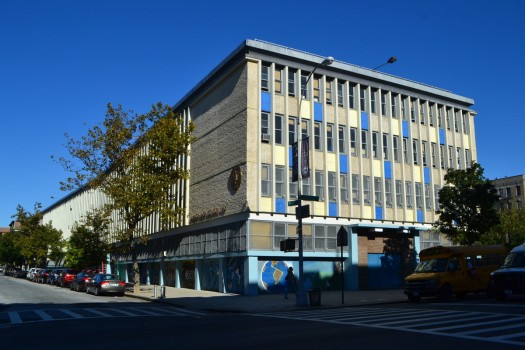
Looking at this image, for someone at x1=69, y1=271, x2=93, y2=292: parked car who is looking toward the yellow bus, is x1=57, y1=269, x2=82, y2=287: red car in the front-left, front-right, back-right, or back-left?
back-left

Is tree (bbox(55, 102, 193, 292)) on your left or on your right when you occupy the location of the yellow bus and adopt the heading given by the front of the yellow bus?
on your right

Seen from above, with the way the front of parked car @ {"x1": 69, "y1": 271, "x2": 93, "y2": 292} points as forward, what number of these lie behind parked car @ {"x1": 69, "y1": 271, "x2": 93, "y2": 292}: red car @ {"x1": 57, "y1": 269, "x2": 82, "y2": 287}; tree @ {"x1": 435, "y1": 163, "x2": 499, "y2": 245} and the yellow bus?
2

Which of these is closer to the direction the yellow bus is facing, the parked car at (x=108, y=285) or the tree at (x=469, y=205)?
the parked car

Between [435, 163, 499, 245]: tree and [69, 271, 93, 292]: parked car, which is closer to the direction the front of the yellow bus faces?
the parked car

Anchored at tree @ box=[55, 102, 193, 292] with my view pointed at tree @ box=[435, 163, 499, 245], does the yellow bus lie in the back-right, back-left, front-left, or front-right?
front-right

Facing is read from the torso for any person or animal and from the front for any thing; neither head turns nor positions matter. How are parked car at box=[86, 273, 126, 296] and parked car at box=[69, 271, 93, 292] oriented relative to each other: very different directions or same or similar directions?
same or similar directions

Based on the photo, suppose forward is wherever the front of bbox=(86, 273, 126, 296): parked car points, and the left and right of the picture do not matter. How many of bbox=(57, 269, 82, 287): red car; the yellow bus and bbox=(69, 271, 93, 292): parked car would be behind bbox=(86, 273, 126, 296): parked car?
1

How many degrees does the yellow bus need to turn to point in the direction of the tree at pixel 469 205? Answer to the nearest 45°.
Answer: approximately 135° to its right

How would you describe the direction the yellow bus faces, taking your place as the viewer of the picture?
facing the viewer and to the left of the viewer

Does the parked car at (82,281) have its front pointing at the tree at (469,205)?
no

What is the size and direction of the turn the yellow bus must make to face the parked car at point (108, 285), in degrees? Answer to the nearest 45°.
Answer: approximately 45° to its right

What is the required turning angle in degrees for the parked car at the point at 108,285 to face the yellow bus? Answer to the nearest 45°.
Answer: approximately 180°

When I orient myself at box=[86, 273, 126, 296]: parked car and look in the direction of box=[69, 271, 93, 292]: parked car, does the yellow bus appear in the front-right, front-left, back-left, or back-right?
back-right
